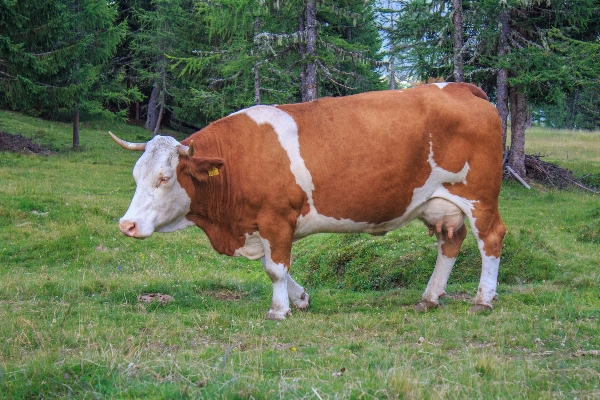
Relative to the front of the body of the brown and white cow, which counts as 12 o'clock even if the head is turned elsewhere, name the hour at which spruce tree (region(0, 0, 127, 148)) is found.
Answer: The spruce tree is roughly at 2 o'clock from the brown and white cow.

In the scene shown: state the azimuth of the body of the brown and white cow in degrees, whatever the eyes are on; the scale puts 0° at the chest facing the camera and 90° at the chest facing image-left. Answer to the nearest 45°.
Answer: approximately 90°
